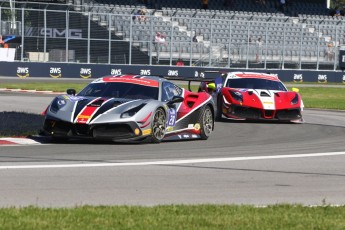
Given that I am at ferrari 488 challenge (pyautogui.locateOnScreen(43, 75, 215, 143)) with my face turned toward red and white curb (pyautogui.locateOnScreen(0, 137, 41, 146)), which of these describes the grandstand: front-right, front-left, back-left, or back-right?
back-right

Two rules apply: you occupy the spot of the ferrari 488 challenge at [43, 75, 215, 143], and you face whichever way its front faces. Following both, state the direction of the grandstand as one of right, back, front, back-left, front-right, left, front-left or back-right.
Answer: back-right

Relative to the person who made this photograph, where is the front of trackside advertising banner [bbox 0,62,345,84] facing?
facing the viewer

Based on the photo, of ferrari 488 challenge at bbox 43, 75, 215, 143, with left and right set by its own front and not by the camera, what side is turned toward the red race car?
back

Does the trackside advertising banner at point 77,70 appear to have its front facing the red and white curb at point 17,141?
yes

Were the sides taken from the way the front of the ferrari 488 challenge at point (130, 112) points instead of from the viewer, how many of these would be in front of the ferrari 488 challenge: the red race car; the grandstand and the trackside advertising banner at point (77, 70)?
0

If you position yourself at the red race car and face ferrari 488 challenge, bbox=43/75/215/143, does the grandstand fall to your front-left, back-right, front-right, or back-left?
back-right

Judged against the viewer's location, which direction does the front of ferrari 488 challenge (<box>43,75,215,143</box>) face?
facing the viewer and to the left of the viewer

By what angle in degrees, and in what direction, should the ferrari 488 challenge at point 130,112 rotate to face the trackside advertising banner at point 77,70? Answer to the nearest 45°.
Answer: approximately 135° to its right

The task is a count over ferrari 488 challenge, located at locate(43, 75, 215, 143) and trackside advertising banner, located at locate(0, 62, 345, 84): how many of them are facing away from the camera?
0

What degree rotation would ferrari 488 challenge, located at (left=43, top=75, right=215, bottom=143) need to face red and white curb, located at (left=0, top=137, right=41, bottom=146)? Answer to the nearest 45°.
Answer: approximately 45° to its right

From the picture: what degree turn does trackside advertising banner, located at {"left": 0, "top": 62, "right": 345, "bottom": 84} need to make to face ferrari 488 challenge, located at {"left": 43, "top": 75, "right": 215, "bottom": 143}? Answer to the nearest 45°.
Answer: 0° — it already faces it

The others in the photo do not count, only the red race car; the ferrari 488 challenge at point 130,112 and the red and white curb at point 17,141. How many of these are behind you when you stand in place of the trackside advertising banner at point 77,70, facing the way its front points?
0

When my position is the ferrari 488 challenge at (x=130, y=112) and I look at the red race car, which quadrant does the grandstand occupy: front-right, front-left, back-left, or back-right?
front-left

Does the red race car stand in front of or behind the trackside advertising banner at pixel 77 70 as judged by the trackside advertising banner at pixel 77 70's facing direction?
in front
